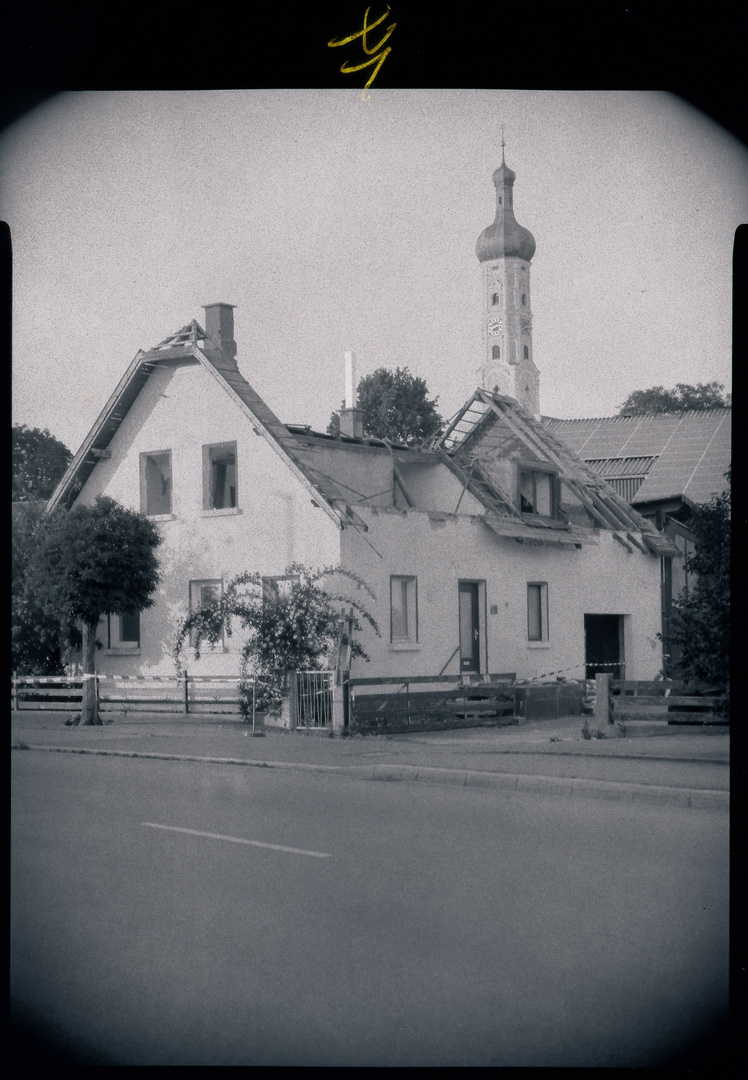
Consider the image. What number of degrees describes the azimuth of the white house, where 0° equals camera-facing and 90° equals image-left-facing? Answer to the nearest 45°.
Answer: approximately 315°
